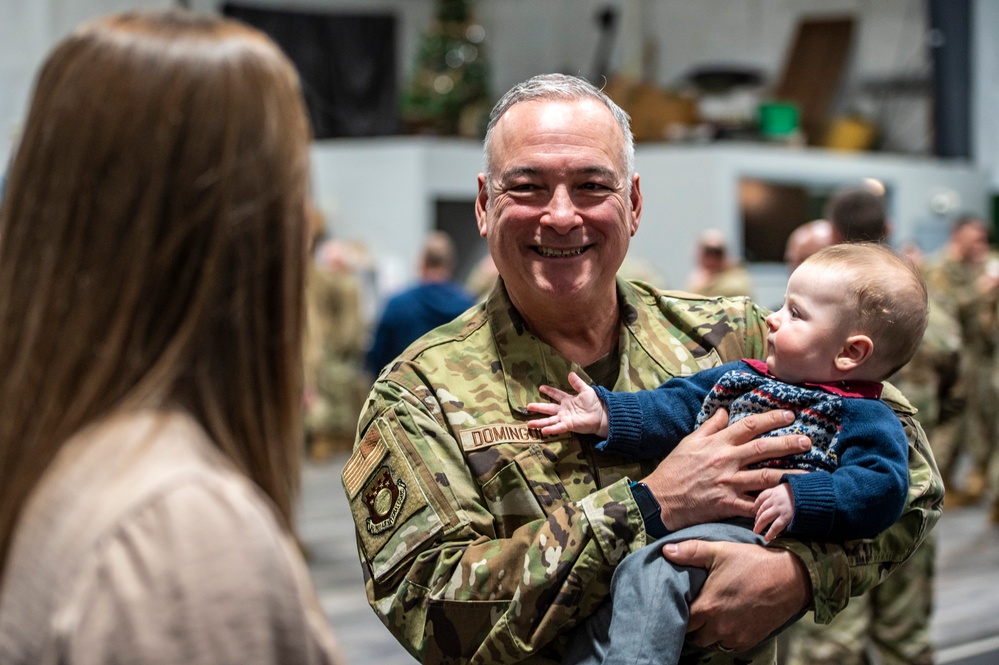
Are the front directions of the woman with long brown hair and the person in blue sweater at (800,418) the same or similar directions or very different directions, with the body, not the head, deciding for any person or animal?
very different directions

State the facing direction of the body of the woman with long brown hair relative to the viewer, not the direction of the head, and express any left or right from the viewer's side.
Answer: facing away from the viewer and to the right of the viewer

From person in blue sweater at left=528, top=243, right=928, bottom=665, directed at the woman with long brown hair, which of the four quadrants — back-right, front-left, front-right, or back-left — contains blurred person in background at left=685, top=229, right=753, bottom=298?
back-right

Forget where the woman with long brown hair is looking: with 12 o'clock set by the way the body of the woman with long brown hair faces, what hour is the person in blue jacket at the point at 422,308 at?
The person in blue jacket is roughly at 11 o'clock from the woman with long brown hair.

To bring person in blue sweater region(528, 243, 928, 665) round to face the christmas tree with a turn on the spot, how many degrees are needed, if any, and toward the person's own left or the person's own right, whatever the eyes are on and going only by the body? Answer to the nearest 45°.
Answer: approximately 135° to the person's own right

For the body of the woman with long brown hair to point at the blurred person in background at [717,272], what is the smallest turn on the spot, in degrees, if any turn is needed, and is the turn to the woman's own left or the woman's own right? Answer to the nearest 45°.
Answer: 0° — they already face them

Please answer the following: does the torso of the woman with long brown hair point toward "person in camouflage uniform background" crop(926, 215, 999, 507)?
yes

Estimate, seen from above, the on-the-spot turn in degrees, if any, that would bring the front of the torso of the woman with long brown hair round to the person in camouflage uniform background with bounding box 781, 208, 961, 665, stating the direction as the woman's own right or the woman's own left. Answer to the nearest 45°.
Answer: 0° — they already face them

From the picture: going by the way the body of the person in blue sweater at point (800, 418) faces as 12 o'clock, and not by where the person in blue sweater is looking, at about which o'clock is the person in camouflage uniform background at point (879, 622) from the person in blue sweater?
The person in camouflage uniform background is roughly at 5 o'clock from the person in blue sweater.
